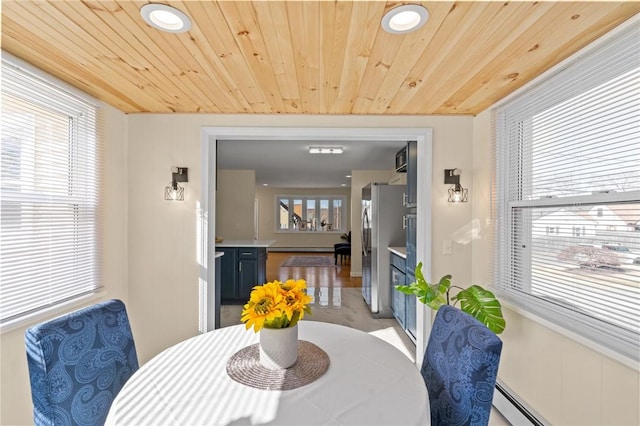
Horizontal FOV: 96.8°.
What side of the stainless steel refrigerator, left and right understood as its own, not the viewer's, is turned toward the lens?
left

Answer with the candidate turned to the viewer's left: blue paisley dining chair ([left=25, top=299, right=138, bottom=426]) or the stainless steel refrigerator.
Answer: the stainless steel refrigerator

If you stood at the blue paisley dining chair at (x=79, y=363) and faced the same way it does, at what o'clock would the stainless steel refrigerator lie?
The stainless steel refrigerator is roughly at 10 o'clock from the blue paisley dining chair.

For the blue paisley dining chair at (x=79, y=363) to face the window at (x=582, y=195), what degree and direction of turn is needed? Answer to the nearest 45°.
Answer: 0° — it already faces it

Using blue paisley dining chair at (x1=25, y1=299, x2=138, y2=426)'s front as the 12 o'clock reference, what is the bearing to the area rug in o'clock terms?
The area rug is roughly at 9 o'clock from the blue paisley dining chair.

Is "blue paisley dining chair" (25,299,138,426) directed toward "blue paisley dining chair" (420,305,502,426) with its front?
yes

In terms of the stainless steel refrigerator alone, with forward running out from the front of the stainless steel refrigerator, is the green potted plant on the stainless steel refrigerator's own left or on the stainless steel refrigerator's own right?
on the stainless steel refrigerator's own left

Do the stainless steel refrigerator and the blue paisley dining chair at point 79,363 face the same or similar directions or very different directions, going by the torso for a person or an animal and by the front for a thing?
very different directions

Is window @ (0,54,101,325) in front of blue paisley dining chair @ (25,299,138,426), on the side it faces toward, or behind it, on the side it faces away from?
behind

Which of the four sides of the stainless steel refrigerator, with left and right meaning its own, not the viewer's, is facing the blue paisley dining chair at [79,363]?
left
